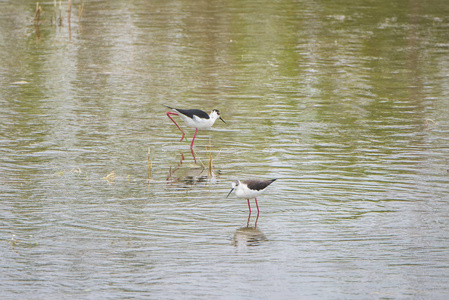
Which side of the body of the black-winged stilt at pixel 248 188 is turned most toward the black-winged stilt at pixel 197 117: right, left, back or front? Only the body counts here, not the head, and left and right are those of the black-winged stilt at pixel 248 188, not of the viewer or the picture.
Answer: right

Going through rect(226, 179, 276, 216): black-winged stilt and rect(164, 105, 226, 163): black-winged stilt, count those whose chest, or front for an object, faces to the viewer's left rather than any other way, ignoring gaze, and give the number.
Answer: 1

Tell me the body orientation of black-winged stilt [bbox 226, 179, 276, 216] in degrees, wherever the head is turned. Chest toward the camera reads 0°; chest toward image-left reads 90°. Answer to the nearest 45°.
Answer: approximately 90°

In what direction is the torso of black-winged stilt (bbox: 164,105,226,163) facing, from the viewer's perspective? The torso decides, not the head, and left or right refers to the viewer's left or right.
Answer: facing to the right of the viewer

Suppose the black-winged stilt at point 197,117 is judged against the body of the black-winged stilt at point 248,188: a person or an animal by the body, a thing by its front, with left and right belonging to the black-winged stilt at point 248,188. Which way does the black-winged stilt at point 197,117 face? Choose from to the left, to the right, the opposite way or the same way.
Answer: the opposite way

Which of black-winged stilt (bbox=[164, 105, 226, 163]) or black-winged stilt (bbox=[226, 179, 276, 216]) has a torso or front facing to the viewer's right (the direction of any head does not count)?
black-winged stilt (bbox=[164, 105, 226, 163])

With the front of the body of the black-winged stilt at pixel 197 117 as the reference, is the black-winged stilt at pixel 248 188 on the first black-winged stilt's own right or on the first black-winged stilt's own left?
on the first black-winged stilt's own right
